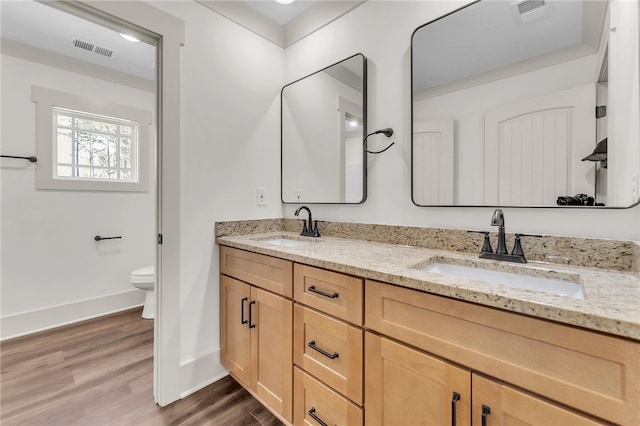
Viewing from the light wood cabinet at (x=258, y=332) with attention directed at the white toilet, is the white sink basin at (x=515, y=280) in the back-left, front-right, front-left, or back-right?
back-right

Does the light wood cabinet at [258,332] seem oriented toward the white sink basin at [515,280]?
no

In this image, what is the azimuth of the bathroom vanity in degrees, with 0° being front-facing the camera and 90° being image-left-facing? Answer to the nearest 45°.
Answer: approximately 45°

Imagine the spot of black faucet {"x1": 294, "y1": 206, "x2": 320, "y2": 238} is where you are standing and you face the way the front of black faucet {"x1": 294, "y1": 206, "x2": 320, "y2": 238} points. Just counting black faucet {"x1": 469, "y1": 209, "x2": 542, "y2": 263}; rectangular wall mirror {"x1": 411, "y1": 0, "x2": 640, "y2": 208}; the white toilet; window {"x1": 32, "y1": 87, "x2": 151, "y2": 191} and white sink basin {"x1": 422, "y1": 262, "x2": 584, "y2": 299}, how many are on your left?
3

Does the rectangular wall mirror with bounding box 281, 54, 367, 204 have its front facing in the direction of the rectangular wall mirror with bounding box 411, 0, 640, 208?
no

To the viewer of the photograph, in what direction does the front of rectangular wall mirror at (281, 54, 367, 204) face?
facing the viewer and to the left of the viewer

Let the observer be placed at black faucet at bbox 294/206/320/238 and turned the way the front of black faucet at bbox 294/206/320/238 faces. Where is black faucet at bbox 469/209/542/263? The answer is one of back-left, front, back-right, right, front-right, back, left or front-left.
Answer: left

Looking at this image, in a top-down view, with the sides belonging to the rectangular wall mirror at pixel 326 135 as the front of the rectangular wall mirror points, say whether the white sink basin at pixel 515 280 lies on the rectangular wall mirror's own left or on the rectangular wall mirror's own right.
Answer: on the rectangular wall mirror's own left

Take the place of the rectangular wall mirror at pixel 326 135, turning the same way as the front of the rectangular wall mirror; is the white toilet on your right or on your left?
on your right

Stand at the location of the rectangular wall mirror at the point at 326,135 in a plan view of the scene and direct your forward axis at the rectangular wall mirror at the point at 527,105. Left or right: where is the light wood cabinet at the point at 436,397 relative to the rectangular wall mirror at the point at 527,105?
right

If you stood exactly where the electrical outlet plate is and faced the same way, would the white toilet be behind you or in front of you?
behind
